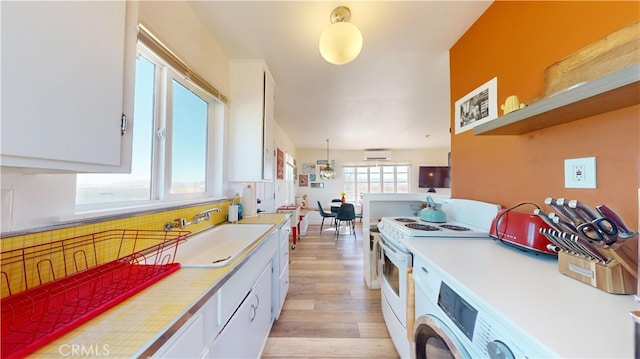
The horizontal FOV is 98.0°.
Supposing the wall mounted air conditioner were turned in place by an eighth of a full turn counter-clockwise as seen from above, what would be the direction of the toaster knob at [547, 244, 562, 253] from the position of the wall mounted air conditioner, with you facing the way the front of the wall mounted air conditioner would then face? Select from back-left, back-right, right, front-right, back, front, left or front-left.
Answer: front-right

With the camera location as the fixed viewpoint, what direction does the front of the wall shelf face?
facing the viewer and to the left of the viewer

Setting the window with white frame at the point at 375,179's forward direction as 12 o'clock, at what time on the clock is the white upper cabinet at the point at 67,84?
The white upper cabinet is roughly at 12 o'clock from the window with white frame.

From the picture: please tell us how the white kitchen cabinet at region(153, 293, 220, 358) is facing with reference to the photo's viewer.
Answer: facing the viewer and to the right of the viewer

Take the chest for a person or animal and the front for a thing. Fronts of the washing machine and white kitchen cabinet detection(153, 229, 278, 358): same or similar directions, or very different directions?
very different directions

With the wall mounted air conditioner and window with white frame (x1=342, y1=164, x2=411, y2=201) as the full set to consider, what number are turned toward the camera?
2

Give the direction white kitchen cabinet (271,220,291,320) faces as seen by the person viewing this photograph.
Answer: facing to the right of the viewer

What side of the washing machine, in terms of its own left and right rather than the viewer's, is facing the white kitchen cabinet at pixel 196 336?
front

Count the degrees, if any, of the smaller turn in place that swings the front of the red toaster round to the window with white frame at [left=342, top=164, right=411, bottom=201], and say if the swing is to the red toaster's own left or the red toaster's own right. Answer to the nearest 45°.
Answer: approximately 90° to the red toaster's own right

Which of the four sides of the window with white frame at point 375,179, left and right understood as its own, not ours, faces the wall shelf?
front

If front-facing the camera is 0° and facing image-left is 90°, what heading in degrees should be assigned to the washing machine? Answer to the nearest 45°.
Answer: approximately 45°

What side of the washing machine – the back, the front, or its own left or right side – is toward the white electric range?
right

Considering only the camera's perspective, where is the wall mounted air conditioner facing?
facing the viewer

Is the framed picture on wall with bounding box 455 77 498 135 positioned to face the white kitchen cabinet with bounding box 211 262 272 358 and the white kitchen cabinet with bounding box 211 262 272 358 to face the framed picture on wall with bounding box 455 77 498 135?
yes
